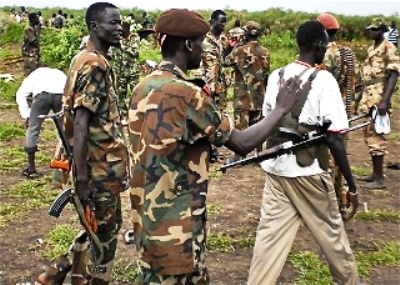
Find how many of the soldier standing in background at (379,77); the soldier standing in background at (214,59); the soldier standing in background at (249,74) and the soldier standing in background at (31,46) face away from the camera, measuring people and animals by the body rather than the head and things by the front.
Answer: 1

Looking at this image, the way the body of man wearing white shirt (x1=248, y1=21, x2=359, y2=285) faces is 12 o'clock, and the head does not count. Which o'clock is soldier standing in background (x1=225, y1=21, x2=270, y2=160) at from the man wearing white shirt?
The soldier standing in background is roughly at 10 o'clock from the man wearing white shirt.

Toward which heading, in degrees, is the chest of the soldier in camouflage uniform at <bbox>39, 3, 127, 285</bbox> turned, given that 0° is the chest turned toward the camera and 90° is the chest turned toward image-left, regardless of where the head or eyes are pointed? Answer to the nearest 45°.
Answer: approximately 270°

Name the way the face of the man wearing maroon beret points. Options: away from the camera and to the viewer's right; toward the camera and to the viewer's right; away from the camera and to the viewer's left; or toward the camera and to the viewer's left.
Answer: away from the camera and to the viewer's right

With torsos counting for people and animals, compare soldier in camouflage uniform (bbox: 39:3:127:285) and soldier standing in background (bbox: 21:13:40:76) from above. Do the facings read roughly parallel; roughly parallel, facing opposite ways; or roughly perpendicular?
roughly parallel

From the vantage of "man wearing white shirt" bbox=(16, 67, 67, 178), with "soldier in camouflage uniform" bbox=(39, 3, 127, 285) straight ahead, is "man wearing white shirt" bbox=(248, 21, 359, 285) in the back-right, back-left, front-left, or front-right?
front-left

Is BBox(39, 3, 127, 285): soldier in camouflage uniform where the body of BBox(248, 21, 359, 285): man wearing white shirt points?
no

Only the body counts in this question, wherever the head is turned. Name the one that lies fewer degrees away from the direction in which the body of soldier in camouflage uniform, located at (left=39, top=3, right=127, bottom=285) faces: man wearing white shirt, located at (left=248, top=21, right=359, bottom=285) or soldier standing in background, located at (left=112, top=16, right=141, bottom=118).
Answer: the man wearing white shirt

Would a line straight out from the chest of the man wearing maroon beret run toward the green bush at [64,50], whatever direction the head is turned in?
no

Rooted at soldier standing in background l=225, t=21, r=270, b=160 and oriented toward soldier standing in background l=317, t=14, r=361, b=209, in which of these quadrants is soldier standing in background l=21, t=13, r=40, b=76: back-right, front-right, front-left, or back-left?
back-right
